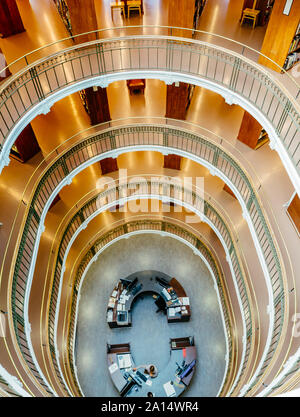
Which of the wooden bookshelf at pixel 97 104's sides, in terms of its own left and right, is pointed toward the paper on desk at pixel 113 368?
left
